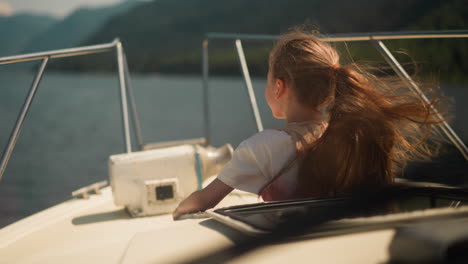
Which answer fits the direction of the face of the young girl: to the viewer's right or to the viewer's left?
to the viewer's left

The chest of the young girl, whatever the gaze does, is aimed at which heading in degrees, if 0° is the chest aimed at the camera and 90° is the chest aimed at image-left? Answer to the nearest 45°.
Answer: approximately 135°
